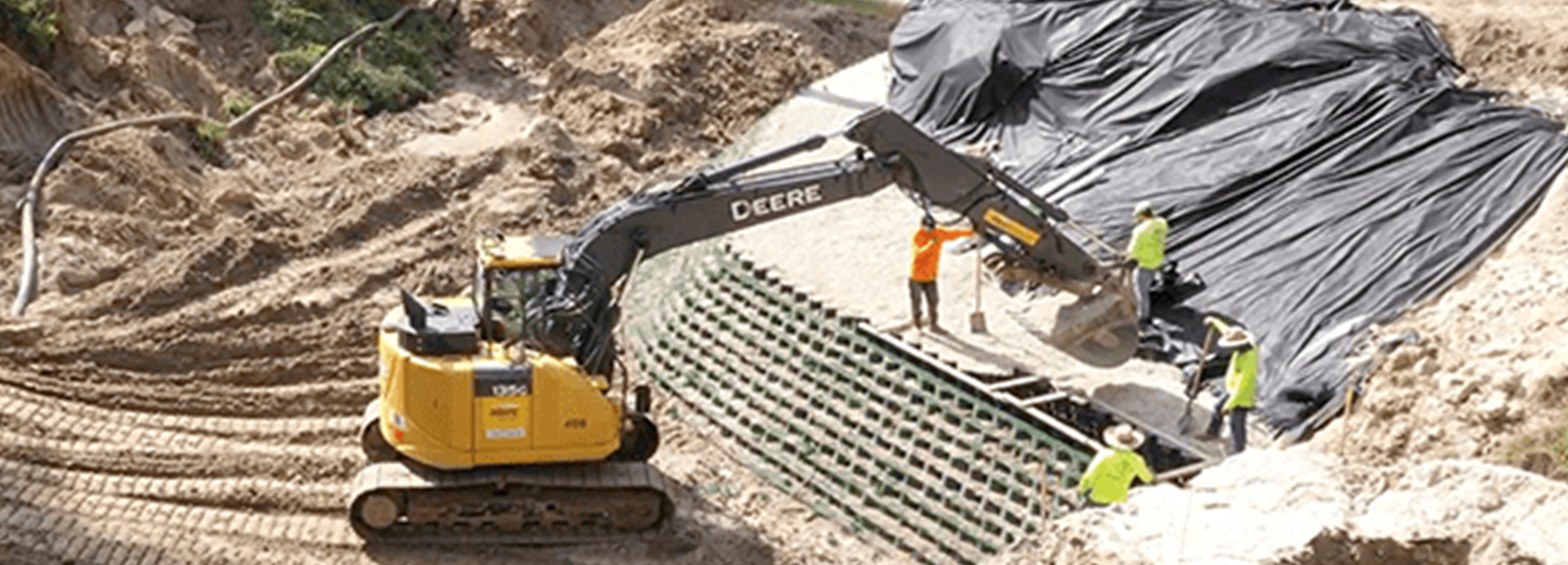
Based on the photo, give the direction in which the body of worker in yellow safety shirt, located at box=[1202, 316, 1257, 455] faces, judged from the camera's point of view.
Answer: to the viewer's left

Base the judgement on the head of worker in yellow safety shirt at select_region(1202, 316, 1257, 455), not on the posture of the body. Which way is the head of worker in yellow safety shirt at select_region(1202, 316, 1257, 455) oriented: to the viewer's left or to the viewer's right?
to the viewer's left

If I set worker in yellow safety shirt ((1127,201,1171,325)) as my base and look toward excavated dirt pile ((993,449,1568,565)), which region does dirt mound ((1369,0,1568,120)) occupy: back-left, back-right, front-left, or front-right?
back-left

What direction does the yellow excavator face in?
to the viewer's right

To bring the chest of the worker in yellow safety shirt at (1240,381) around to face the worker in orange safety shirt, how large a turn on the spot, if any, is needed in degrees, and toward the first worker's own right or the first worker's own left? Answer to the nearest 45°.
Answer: approximately 45° to the first worker's own right

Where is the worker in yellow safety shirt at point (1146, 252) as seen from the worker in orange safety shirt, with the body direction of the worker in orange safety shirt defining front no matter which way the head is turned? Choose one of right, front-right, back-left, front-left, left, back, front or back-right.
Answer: front-left

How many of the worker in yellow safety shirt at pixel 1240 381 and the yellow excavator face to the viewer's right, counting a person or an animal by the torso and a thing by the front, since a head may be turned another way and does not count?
1

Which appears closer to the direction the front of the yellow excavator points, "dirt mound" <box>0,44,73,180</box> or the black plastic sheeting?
the black plastic sheeting
